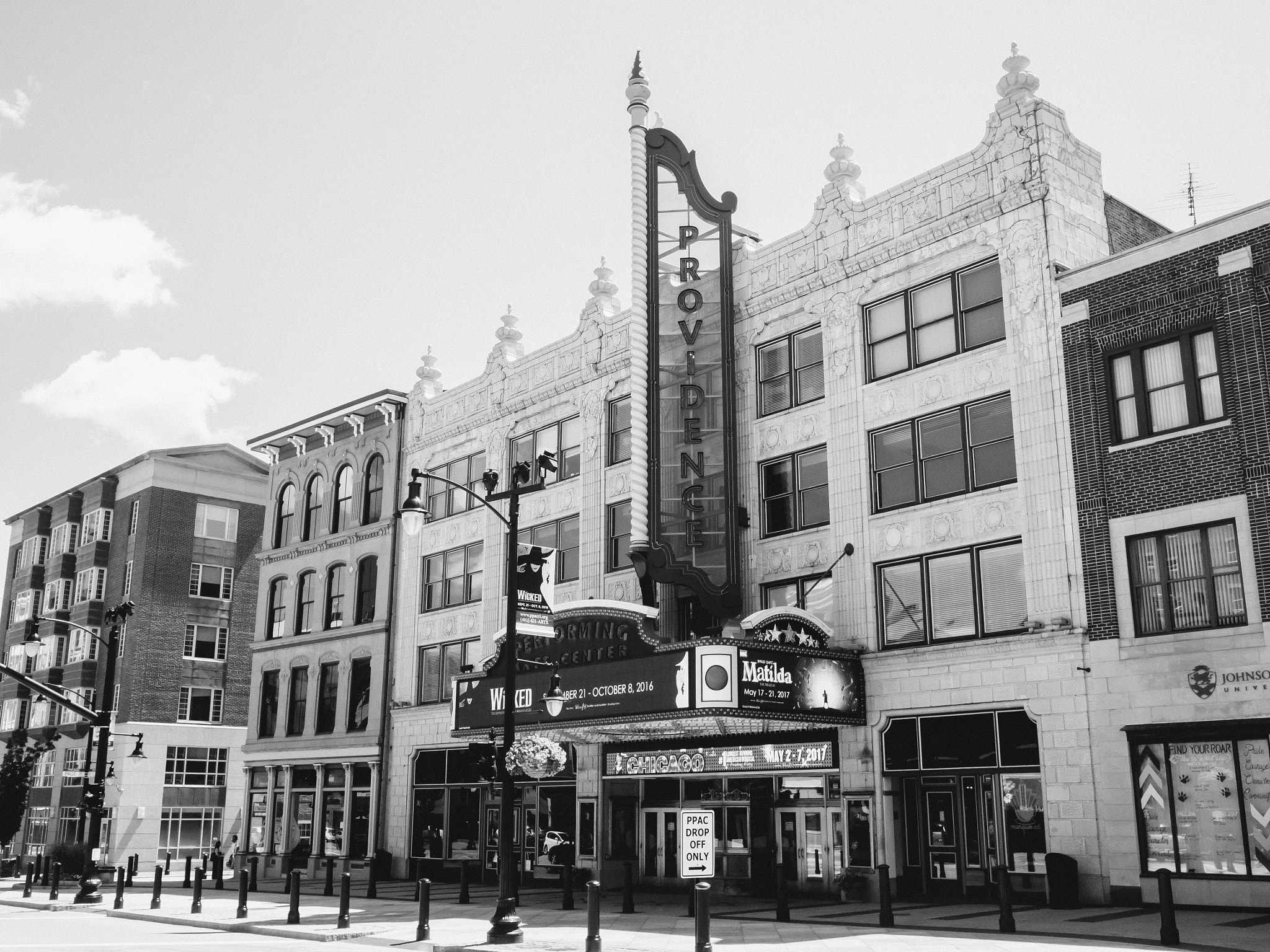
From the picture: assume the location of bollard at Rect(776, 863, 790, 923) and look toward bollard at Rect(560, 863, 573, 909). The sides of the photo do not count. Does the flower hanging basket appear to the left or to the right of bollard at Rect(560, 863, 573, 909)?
left

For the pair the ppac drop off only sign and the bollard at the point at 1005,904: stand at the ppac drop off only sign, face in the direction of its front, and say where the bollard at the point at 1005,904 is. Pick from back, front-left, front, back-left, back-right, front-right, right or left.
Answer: back-left

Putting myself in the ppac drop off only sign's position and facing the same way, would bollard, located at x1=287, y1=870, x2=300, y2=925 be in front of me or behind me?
behind

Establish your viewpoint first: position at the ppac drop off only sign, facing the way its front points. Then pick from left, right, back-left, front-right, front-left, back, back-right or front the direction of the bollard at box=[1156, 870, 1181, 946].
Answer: left

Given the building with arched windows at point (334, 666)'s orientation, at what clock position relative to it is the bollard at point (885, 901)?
The bollard is roughly at 10 o'clock from the building with arched windows.

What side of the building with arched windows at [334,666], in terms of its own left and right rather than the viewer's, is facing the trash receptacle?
left

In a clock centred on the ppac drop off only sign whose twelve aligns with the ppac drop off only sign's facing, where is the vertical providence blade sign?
The vertical providence blade sign is roughly at 6 o'clock from the ppac drop off only sign.

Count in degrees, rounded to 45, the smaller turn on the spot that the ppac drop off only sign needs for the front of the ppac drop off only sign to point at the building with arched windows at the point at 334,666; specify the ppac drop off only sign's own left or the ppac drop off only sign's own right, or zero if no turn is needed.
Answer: approximately 135° to the ppac drop off only sign's own right

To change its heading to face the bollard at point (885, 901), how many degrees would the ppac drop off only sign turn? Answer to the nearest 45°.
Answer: approximately 135° to its left

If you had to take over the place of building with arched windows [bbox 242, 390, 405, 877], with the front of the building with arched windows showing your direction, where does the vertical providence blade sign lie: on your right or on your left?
on your left

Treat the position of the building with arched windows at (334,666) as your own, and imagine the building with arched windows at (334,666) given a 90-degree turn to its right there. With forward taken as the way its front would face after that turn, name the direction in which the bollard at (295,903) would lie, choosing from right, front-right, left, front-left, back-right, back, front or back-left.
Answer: back-left

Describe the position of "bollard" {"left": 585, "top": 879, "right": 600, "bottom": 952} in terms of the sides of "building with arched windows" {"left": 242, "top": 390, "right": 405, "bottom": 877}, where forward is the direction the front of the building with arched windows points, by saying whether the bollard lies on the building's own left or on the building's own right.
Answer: on the building's own left

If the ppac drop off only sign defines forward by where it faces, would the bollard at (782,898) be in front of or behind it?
behind

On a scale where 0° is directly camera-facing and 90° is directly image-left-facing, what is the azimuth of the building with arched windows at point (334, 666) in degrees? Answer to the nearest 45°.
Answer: approximately 45°

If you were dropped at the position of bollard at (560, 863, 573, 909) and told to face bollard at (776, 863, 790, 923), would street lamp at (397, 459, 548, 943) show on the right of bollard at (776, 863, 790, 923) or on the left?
right

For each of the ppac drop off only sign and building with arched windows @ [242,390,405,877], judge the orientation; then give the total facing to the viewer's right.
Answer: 0
